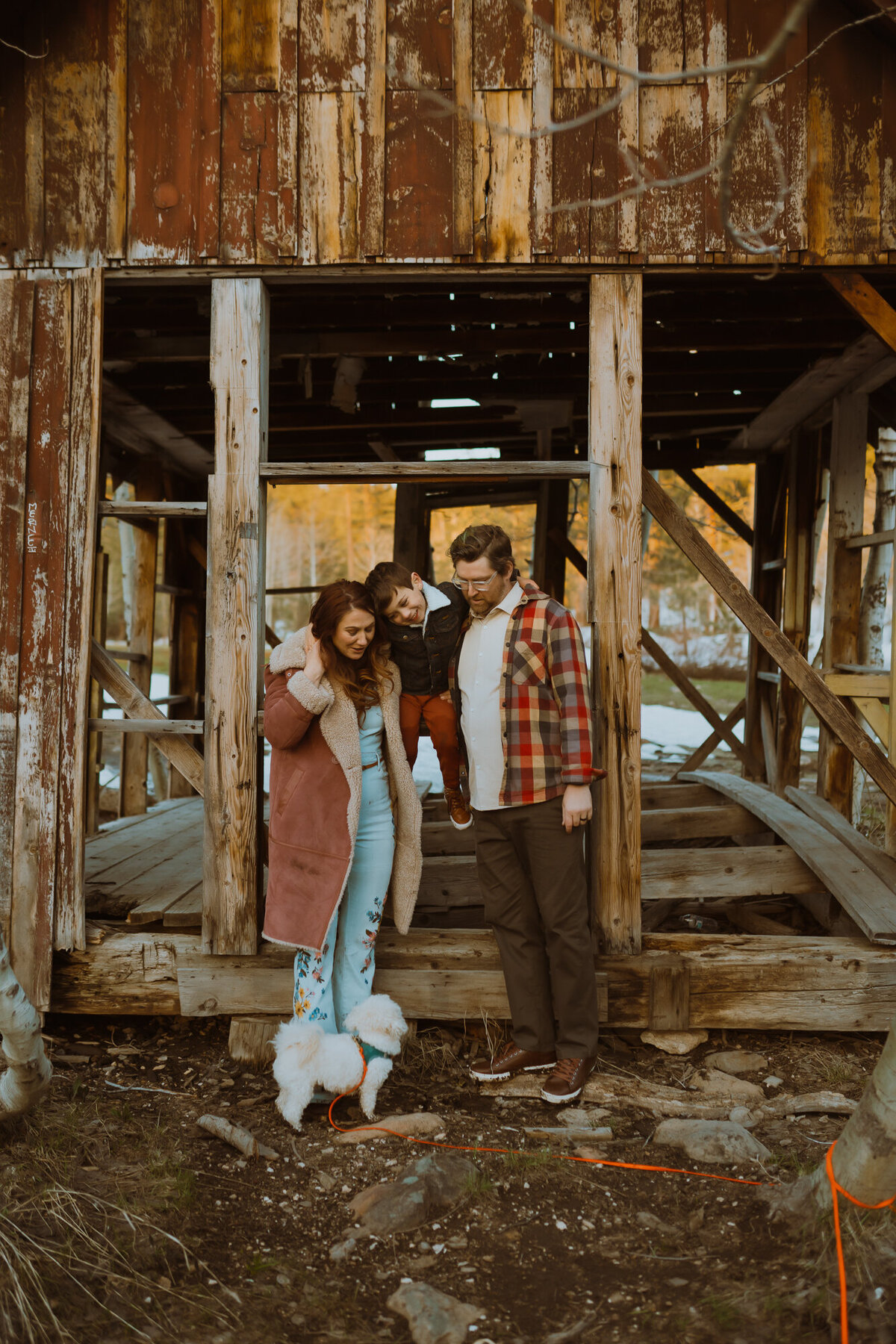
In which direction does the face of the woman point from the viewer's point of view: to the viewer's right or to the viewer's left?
to the viewer's right

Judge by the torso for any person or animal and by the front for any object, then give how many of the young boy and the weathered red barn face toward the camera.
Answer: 2

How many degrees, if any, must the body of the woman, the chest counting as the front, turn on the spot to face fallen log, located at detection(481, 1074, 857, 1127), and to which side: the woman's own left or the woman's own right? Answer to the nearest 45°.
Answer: approximately 45° to the woman's own left

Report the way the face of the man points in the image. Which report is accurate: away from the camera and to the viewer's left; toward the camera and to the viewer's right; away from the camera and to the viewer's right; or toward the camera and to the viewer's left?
toward the camera and to the viewer's left

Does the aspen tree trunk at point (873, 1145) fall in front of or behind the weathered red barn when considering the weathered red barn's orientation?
in front

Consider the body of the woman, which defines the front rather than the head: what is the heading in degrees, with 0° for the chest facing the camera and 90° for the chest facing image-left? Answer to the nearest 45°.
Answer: approximately 315°

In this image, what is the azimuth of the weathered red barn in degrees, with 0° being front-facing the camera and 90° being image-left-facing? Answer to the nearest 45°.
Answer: approximately 0°
